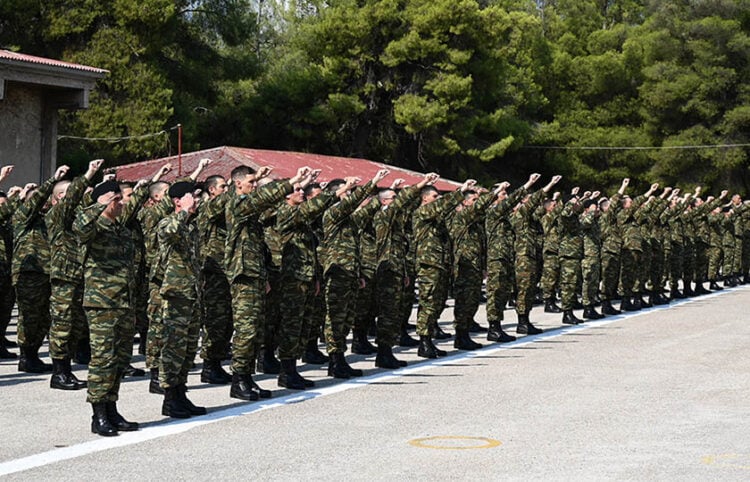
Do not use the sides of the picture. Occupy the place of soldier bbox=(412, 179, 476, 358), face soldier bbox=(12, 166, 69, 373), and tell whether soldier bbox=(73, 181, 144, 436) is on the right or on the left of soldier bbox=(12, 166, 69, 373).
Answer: left

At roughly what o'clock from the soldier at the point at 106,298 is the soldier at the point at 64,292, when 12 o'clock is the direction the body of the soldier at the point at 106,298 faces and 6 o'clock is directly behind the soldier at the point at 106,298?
the soldier at the point at 64,292 is roughly at 7 o'clock from the soldier at the point at 106,298.

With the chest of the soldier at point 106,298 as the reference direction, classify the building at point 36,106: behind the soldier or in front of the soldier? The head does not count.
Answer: behind
